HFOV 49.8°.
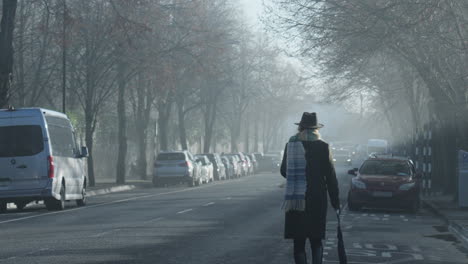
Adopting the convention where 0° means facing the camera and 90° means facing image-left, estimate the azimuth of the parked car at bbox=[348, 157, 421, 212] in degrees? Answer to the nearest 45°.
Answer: approximately 0°

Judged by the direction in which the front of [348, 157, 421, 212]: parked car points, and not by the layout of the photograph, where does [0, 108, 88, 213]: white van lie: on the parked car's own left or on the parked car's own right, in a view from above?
on the parked car's own right

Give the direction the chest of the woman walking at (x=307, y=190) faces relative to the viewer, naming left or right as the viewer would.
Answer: facing away from the viewer

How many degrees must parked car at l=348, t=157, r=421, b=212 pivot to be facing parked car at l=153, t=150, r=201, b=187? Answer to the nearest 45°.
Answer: approximately 135° to its right

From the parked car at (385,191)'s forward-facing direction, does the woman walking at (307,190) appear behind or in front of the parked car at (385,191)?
in front

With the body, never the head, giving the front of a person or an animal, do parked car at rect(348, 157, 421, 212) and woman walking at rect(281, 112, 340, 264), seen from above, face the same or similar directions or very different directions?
very different directions

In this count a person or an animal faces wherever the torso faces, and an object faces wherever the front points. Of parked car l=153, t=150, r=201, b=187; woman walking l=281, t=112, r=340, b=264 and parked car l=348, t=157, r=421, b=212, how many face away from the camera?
2

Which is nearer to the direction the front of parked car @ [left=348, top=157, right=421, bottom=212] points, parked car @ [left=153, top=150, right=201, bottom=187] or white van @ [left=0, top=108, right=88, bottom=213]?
the white van

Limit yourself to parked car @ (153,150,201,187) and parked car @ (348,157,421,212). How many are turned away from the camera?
1

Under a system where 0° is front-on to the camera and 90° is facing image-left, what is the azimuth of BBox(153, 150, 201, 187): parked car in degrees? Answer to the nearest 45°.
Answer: approximately 180°

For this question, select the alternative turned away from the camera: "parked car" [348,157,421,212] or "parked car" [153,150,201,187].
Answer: "parked car" [153,150,201,187]

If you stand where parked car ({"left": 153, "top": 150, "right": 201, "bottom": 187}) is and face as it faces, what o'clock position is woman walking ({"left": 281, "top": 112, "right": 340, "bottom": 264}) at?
The woman walking is roughly at 6 o'clock from the parked car.
